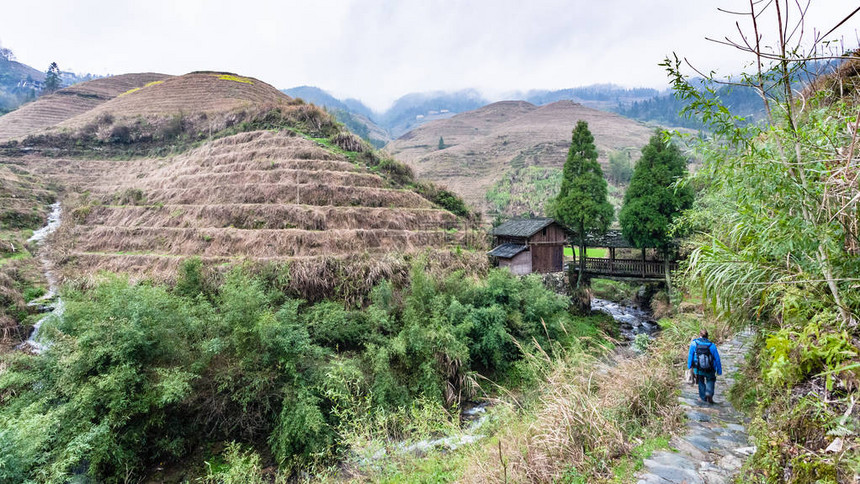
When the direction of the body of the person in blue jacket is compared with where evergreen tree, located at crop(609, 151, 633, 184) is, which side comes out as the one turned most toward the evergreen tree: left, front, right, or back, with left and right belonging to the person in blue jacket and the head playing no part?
front

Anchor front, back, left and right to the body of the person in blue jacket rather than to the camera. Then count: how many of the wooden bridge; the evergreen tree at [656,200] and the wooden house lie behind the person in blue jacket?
0

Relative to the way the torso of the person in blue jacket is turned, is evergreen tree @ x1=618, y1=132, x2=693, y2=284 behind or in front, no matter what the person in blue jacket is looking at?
in front

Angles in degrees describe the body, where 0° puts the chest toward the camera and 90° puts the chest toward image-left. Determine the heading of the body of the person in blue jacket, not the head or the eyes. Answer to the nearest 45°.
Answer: approximately 180°

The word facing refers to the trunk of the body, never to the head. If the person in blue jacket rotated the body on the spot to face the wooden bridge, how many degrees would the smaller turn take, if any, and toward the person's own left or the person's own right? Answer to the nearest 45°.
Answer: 0° — they already face it

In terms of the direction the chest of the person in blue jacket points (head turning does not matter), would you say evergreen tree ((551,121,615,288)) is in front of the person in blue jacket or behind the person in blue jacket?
in front

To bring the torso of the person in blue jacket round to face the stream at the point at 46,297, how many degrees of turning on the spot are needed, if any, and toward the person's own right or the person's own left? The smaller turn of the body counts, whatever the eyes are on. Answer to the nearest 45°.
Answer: approximately 90° to the person's own left

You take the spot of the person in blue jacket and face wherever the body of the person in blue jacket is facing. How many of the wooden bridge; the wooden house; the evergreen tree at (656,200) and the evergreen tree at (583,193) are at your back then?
0

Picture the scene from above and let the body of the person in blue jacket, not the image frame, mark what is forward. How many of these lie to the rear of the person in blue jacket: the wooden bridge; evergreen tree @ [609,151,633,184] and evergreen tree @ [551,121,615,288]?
0
